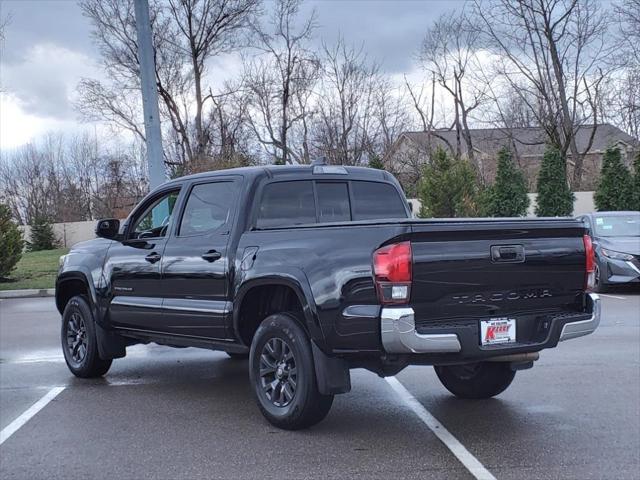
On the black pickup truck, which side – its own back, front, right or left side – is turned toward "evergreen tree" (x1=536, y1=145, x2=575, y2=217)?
right

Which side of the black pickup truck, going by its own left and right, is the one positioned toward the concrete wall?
front

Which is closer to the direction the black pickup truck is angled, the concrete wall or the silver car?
the concrete wall

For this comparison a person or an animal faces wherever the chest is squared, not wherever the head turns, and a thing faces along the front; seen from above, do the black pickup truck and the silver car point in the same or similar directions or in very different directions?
very different directions

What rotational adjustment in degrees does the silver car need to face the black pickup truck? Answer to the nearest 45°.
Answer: approximately 45° to its right

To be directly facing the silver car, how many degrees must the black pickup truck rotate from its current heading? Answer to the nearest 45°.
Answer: approximately 90° to its right

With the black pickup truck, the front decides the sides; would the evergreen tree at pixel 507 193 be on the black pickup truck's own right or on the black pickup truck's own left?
on the black pickup truck's own right

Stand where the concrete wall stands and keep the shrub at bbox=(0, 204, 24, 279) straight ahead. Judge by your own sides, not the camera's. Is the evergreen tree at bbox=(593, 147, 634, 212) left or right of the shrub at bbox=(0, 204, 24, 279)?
left

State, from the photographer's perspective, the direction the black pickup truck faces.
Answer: facing away from the viewer and to the left of the viewer
